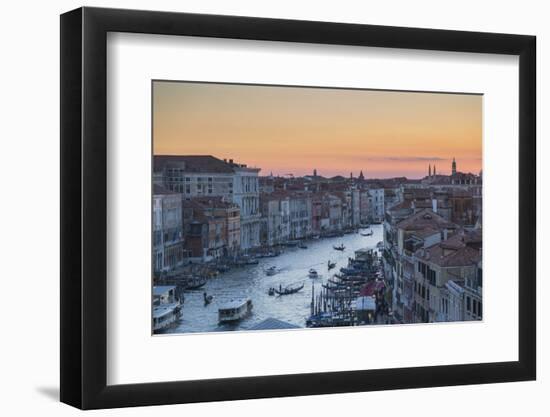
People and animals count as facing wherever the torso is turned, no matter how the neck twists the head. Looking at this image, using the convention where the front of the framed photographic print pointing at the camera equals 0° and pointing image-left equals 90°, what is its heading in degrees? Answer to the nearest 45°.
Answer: approximately 315°
